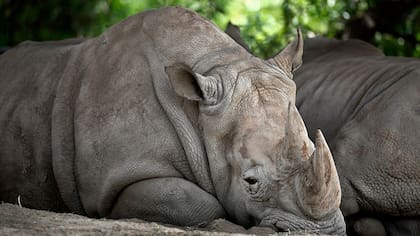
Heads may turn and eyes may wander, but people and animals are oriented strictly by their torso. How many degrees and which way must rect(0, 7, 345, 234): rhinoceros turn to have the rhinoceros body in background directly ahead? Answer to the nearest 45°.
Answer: approximately 45° to its left

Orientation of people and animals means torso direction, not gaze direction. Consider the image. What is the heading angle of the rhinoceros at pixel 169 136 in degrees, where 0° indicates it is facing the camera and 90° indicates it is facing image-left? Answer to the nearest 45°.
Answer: approximately 315°
